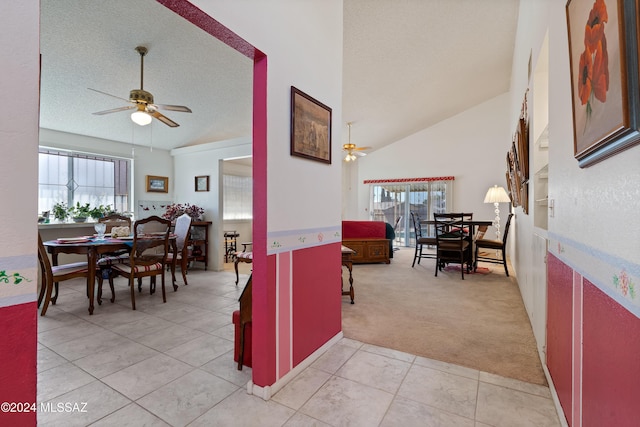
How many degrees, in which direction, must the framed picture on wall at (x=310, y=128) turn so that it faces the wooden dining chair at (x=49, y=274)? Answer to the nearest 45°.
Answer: approximately 135° to its right

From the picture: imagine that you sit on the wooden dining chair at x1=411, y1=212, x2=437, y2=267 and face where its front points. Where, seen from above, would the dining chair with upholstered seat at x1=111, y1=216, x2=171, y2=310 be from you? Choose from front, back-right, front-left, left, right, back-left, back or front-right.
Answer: back-right

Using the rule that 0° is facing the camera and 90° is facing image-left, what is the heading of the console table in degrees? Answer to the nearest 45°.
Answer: approximately 45°

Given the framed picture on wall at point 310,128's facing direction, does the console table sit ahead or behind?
behind

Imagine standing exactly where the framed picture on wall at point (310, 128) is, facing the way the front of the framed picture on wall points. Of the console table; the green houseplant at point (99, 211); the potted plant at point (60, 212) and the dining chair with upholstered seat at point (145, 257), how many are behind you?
4

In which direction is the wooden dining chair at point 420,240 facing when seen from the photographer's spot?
facing to the right of the viewer

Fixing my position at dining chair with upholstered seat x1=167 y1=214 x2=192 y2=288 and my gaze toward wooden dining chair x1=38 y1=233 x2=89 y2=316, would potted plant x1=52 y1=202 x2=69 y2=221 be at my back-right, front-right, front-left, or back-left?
front-right

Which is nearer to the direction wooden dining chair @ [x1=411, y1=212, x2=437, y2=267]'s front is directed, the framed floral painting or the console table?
the framed floral painting

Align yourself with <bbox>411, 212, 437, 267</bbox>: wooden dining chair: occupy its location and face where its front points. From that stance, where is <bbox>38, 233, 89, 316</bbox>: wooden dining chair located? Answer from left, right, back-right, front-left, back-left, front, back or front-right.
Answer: back-right

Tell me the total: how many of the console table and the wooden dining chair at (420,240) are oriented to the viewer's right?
1

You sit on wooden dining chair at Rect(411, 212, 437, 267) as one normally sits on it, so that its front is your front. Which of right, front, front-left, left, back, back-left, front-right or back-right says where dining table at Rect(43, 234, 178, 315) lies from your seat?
back-right

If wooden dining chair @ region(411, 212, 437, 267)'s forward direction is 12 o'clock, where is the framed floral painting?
The framed floral painting is roughly at 3 o'clock from the wooden dining chair.

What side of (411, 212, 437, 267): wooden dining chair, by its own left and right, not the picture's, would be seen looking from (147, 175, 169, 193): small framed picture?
back

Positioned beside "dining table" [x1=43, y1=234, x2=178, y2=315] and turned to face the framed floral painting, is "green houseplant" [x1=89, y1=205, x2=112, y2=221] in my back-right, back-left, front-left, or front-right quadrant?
back-left

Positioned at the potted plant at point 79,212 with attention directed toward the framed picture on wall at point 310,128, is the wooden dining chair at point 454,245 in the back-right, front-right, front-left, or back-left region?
front-left

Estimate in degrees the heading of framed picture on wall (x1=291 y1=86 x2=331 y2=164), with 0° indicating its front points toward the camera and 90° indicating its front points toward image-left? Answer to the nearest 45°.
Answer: approximately 315°
